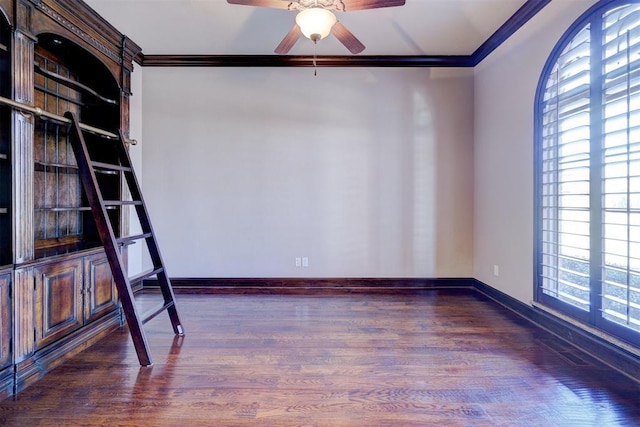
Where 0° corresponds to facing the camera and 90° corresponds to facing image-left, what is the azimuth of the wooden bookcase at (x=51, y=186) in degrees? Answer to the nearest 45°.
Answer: approximately 315°

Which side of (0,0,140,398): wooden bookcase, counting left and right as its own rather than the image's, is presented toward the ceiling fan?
front

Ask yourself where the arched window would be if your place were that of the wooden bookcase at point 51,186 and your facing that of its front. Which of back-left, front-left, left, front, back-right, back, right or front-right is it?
front
